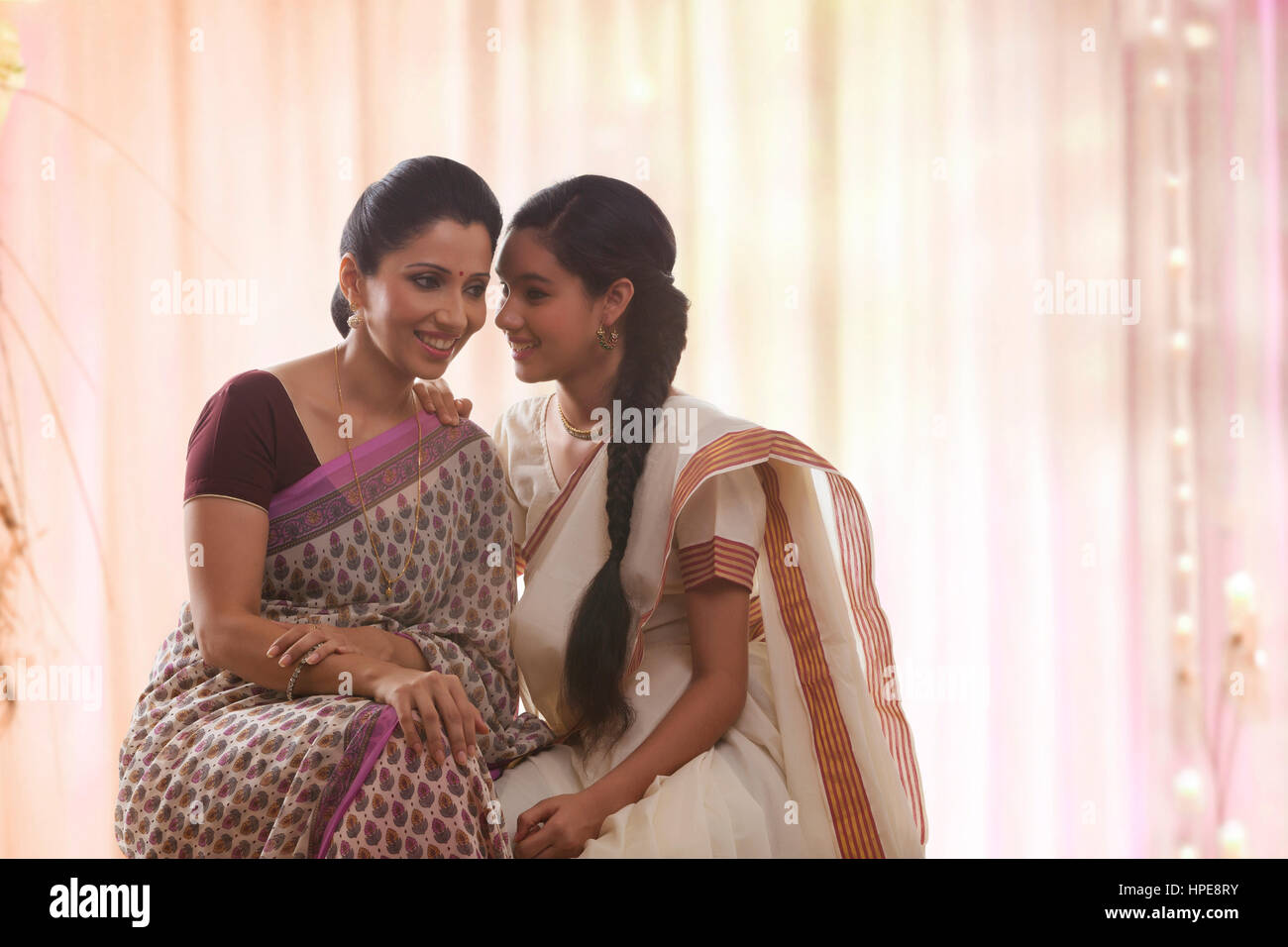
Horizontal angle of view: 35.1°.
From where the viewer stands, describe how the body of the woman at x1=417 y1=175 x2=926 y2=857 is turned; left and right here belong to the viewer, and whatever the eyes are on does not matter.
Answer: facing the viewer and to the left of the viewer

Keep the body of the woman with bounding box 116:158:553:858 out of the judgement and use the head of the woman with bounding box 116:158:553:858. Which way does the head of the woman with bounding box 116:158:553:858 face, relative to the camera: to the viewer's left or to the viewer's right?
to the viewer's right

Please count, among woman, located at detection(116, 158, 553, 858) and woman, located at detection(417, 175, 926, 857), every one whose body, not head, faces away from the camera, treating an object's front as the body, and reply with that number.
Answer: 0

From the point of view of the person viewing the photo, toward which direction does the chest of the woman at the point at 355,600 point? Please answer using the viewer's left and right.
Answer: facing the viewer and to the right of the viewer

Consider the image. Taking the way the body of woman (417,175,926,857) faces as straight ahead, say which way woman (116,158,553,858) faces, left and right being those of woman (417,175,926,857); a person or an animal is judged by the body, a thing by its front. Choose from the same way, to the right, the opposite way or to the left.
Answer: to the left

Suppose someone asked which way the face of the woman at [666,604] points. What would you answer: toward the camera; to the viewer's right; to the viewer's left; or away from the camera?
to the viewer's left
